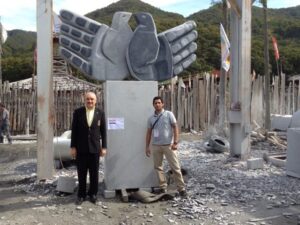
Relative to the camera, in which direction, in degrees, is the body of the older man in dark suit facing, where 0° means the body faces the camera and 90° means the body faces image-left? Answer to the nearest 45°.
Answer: approximately 0°

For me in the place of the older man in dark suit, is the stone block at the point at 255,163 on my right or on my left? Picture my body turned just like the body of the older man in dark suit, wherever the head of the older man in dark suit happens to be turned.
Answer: on my left

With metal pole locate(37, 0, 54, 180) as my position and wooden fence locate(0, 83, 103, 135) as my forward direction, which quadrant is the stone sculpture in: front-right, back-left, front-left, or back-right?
back-right

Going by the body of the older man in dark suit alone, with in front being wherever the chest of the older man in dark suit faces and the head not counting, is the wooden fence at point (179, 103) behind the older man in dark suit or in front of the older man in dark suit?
behind

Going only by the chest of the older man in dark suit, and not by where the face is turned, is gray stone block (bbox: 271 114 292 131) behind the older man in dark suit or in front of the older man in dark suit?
behind

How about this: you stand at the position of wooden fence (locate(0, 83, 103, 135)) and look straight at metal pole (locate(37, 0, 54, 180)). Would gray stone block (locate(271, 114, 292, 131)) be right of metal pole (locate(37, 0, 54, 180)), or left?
left
